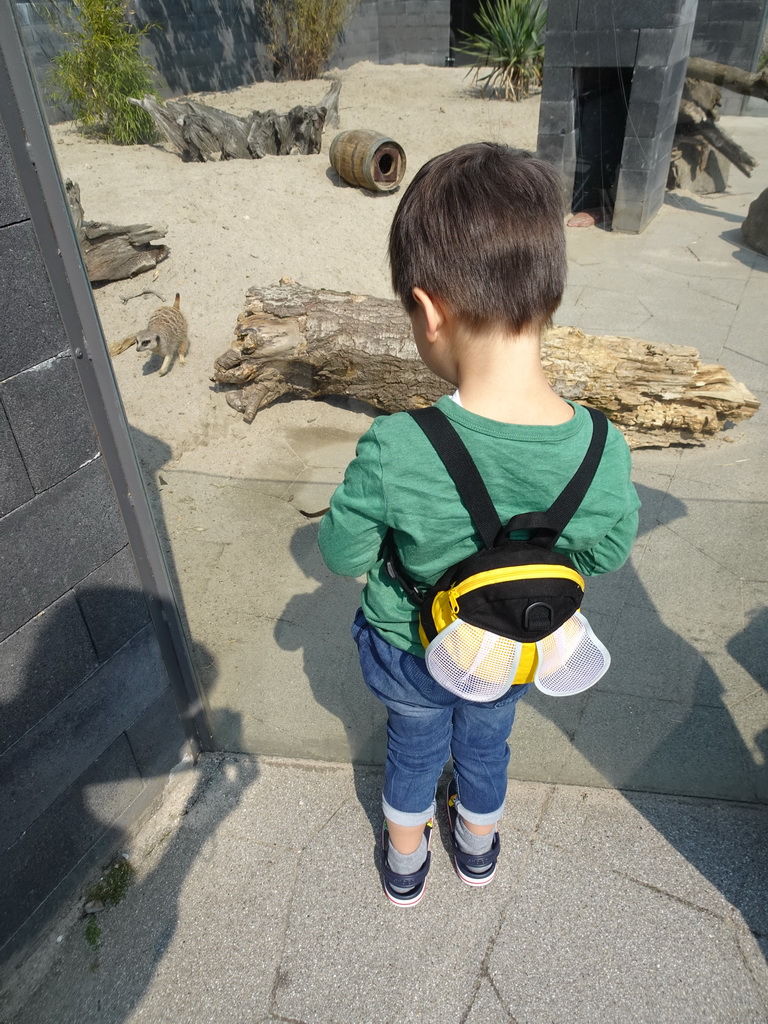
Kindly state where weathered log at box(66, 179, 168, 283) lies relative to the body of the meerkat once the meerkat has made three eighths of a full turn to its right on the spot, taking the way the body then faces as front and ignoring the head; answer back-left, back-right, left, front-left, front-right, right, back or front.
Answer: front

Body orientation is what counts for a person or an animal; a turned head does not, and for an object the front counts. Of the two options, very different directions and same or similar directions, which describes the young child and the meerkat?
very different directions

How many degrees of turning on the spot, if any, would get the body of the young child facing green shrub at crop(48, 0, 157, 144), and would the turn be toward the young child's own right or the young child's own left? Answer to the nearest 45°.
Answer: approximately 45° to the young child's own left

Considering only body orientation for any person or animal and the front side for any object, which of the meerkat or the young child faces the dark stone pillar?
the young child

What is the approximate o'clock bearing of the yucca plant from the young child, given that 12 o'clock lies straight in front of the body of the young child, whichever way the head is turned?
The yucca plant is roughly at 12 o'clock from the young child.

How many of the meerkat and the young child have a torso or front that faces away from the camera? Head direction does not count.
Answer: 1

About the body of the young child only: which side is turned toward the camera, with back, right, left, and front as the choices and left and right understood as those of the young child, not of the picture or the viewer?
back

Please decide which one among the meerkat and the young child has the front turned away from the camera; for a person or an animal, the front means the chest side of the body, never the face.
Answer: the young child

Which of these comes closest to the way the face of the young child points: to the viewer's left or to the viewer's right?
to the viewer's left

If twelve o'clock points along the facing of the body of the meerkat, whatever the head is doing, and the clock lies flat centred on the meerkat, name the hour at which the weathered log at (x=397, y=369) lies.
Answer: The weathered log is roughly at 9 o'clock from the meerkat.
